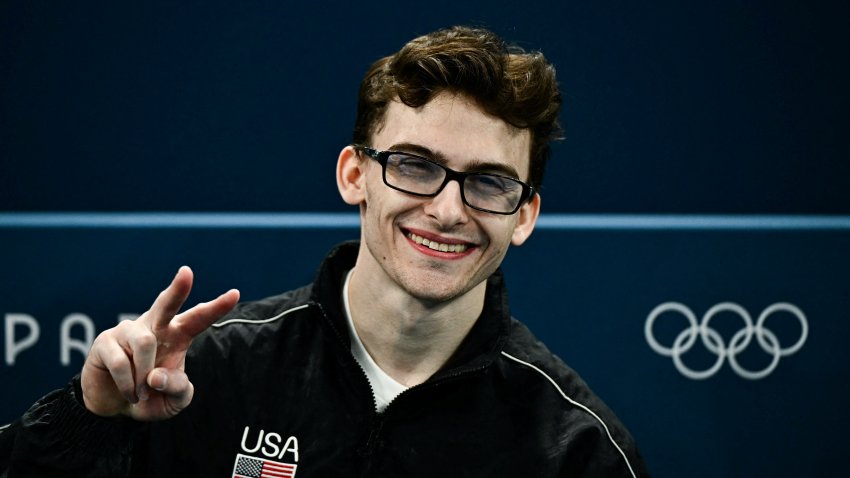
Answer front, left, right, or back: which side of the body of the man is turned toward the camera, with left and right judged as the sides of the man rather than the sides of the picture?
front
